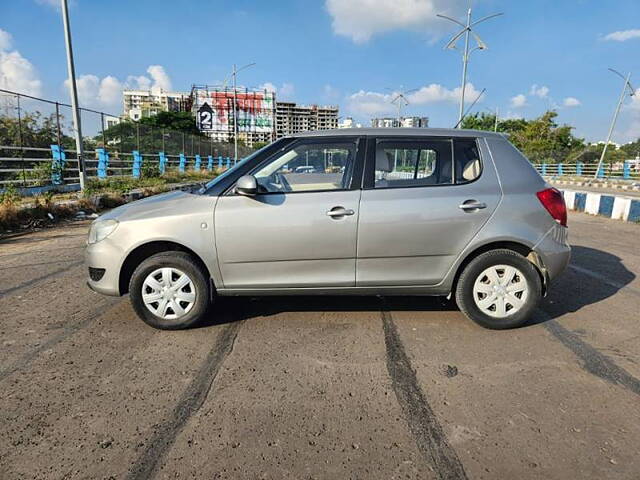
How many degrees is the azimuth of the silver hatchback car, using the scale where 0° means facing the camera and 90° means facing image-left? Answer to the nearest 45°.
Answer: approximately 90°

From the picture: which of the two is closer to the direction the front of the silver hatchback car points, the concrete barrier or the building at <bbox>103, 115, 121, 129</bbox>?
the building

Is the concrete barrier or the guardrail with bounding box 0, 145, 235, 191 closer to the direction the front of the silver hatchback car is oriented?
the guardrail

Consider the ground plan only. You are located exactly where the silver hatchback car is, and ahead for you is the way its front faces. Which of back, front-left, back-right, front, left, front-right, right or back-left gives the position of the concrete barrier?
back-right

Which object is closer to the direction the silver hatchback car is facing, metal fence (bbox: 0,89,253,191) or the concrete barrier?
the metal fence

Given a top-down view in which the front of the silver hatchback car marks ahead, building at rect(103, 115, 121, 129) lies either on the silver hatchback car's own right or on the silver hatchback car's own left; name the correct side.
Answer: on the silver hatchback car's own right

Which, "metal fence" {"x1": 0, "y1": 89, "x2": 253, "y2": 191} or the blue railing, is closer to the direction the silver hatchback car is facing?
the metal fence

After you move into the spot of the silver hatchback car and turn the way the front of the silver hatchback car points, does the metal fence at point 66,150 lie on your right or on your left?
on your right

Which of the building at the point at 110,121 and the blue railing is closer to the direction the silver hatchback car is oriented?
the building

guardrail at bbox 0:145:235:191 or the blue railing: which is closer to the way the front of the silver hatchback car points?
the guardrail

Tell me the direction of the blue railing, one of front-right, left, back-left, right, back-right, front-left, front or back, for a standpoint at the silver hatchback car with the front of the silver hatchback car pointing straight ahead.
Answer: back-right

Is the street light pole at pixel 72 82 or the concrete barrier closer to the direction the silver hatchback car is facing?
the street light pole
